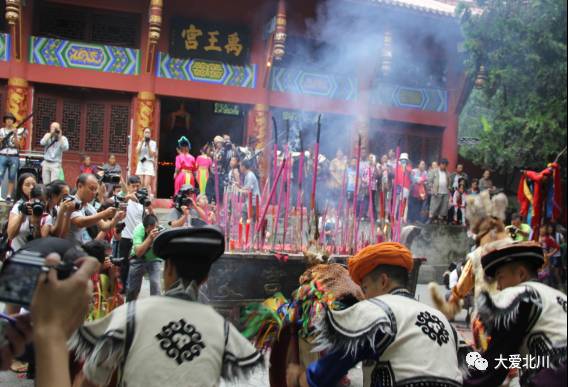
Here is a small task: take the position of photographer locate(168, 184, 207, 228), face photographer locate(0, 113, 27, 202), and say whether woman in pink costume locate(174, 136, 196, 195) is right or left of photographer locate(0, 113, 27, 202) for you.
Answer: right

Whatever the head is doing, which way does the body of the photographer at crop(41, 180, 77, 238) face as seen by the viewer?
to the viewer's right

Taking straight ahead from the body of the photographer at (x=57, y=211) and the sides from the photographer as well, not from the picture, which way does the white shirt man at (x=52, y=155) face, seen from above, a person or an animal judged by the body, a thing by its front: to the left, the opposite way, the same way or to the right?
to the right

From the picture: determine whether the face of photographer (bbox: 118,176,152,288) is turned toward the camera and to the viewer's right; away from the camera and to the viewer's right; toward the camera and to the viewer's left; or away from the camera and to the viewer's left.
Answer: toward the camera and to the viewer's right

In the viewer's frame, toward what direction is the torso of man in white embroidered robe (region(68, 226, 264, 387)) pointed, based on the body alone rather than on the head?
away from the camera

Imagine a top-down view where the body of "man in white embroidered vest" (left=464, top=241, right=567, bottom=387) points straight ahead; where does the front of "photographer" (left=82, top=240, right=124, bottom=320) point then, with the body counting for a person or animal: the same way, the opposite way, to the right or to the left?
the opposite way

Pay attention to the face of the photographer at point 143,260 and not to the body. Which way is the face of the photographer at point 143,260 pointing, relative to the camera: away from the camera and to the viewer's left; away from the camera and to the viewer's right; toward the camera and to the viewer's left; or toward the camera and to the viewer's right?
toward the camera and to the viewer's right

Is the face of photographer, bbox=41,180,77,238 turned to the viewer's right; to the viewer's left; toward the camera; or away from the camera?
to the viewer's right

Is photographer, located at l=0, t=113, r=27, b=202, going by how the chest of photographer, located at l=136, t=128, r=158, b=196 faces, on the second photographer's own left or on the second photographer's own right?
on the second photographer's own right
